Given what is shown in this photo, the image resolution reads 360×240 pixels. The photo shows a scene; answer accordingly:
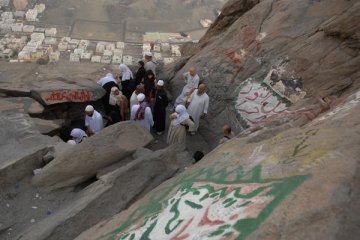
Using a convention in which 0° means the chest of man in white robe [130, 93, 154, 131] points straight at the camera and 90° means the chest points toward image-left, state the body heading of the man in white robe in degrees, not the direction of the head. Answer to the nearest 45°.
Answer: approximately 180°

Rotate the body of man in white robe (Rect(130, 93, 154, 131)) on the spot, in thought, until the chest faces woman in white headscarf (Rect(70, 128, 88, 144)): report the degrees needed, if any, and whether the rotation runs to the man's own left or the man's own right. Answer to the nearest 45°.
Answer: approximately 90° to the man's own left

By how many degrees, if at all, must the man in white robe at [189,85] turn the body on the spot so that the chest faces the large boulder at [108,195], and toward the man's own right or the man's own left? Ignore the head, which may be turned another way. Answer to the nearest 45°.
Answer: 0° — they already face it

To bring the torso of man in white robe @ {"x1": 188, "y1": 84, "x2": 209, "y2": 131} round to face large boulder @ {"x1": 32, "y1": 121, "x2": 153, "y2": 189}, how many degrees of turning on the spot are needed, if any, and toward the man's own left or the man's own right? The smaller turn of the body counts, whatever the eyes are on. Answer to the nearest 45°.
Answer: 0° — they already face it

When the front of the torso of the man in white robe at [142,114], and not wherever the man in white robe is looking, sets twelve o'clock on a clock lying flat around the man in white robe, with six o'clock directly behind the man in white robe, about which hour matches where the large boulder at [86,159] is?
The large boulder is roughly at 7 o'clock from the man in white robe.

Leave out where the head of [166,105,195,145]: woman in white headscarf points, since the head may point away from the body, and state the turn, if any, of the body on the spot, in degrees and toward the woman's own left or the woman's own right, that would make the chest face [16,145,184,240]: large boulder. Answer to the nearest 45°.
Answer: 0° — they already face it

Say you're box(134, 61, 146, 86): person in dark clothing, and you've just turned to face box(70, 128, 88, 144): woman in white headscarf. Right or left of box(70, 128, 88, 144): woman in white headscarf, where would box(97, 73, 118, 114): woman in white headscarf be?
right

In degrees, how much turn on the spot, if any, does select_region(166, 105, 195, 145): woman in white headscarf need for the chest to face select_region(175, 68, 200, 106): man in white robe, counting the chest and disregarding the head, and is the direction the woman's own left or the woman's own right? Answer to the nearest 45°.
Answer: approximately 135° to the woman's own right

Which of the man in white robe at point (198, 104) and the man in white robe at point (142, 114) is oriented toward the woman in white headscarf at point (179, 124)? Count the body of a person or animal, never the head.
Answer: the man in white robe at point (198, 104)
